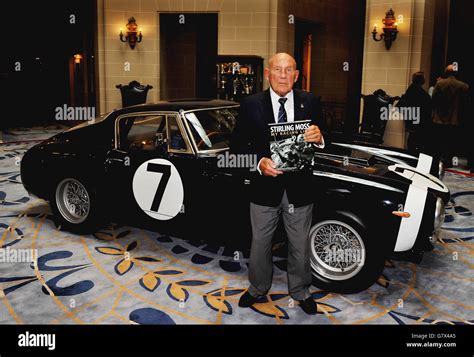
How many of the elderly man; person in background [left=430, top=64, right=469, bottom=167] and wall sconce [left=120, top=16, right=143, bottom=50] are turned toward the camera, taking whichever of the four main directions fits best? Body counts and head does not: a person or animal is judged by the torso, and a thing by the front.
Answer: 2

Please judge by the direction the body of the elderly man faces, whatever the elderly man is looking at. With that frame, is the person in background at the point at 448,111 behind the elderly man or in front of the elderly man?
behind

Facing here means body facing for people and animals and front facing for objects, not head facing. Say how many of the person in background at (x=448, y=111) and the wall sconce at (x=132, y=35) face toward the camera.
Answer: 1

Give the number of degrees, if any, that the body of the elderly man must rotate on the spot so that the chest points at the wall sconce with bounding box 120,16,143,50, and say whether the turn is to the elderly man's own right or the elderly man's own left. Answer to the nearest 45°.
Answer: approximately 180°

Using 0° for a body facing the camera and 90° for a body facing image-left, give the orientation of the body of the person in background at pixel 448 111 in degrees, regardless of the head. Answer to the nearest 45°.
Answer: approximately 180°

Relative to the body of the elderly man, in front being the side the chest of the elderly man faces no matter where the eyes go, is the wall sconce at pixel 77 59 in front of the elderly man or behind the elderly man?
behind

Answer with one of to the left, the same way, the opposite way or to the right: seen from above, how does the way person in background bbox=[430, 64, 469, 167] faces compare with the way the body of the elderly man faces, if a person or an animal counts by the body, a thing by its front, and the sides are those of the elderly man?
the opposite way

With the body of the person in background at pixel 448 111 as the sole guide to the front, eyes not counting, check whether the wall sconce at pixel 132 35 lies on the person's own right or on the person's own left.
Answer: on the person's own left

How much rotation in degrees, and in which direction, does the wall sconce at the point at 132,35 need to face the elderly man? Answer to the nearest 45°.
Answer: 0° — it already faces them

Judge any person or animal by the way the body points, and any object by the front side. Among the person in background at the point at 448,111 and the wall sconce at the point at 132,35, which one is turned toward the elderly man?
the wall sconce
